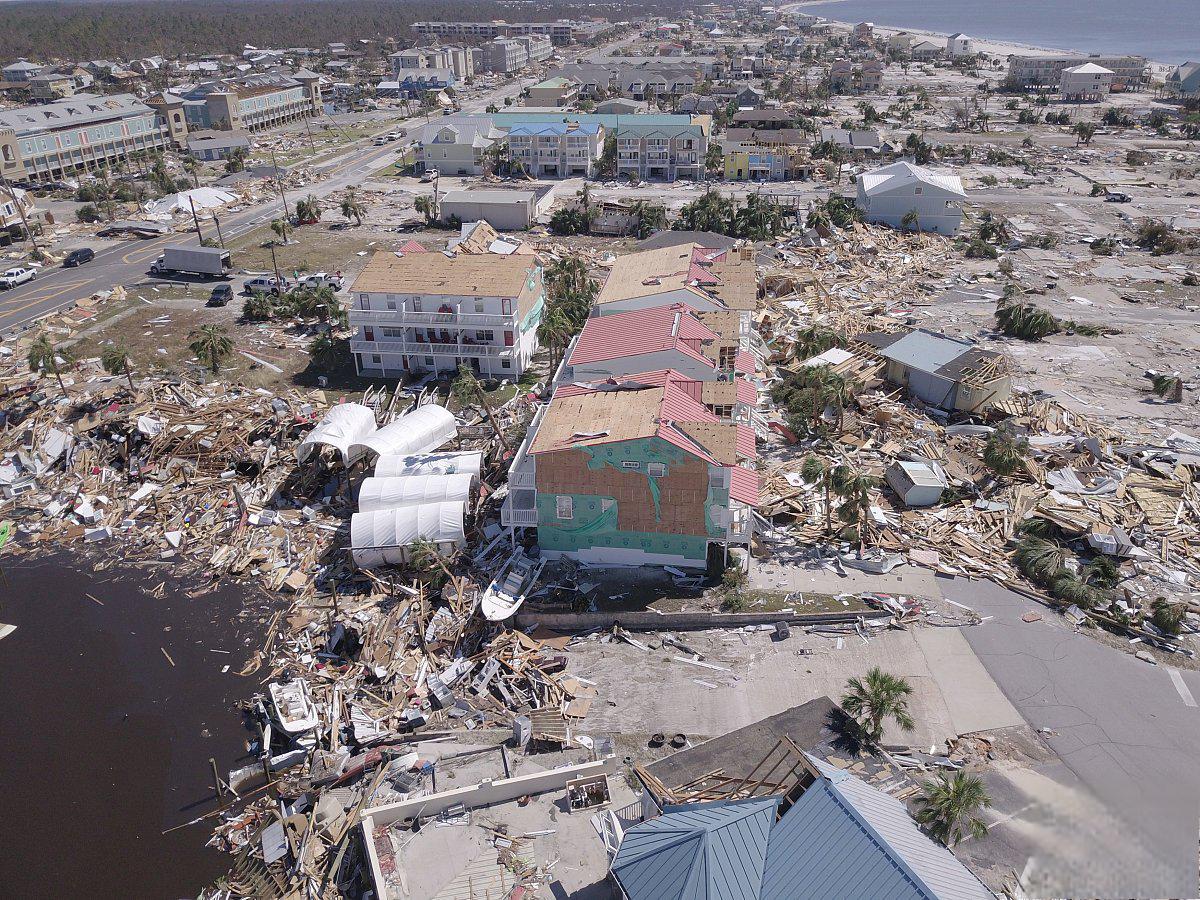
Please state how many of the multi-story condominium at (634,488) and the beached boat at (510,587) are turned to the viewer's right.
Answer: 1

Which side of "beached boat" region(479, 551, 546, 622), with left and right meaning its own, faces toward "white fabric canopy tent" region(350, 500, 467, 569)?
right

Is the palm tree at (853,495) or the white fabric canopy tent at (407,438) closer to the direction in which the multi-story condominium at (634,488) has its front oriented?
the palm tree

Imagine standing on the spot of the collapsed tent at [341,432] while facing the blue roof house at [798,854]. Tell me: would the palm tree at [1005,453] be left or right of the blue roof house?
left

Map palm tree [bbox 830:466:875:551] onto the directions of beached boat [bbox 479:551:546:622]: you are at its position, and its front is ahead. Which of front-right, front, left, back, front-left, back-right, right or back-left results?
back-left
